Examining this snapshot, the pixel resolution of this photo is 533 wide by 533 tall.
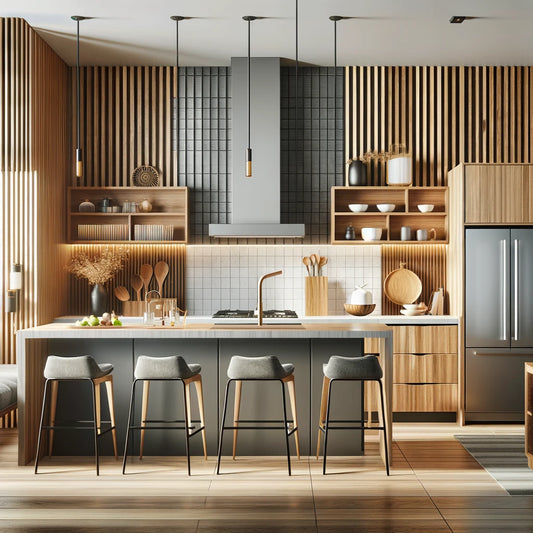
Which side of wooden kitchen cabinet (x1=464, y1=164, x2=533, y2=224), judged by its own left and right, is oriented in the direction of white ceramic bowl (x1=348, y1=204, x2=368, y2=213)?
right

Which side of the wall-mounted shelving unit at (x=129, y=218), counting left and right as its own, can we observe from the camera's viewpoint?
front

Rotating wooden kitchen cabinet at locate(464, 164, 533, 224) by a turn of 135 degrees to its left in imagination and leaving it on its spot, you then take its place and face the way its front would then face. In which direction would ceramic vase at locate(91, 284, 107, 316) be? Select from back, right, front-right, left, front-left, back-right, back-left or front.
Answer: back-left

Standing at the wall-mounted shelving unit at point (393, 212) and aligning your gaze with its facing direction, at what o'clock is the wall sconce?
The wall sconce is roughly at 2 o'clock from the wall-mounted shelving unit.

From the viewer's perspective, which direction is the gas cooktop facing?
toward the camera

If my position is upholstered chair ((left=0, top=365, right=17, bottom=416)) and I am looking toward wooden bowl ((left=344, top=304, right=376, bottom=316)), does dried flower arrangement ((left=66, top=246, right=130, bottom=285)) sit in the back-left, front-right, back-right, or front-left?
front-left

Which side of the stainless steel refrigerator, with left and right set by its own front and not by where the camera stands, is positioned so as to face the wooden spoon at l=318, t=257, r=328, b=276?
right

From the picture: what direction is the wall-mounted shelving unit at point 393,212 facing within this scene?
toward the camera

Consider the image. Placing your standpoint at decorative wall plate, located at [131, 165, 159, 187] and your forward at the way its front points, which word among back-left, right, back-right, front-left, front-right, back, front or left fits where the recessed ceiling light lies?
front-left

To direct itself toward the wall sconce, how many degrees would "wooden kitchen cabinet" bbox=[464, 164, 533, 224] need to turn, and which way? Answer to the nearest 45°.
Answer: approximately 45° to its right

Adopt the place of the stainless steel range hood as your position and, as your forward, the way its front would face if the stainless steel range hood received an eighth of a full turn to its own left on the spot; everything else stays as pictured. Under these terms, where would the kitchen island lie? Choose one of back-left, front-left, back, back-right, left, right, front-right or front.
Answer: front-right

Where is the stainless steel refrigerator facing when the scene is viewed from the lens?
facing the viewer

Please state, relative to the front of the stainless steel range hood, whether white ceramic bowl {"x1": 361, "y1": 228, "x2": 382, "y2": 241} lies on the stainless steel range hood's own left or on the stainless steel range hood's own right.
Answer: on the stainless steel range hood's own left
